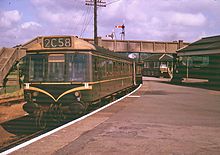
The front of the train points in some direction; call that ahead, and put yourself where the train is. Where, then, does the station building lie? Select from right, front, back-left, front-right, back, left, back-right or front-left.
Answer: back

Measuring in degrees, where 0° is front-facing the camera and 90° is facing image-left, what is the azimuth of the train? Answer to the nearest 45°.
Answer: approximately 45°
